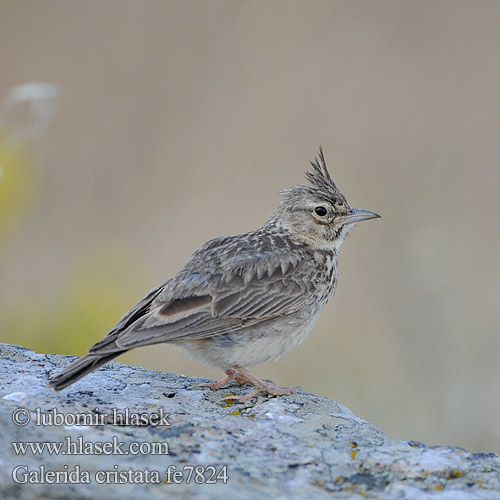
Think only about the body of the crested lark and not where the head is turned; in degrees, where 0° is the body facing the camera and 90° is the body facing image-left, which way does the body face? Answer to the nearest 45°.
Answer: approximately 270°
